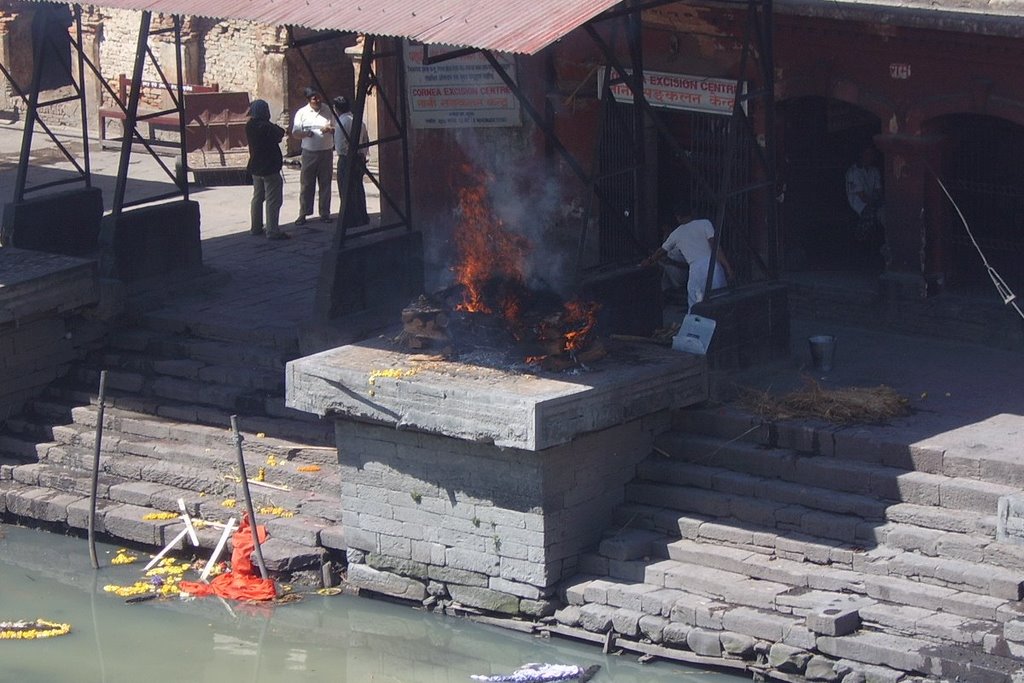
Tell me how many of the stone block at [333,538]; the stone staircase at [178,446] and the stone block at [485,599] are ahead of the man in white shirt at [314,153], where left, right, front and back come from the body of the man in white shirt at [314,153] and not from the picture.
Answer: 3

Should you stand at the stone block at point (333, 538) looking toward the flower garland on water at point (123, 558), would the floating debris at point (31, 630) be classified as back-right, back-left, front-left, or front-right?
front-left

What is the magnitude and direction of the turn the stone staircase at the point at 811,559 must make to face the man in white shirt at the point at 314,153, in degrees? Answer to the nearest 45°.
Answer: approximately 90° to its right

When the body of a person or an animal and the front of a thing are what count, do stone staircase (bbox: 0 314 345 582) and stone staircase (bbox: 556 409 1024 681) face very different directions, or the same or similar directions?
same or similar directions

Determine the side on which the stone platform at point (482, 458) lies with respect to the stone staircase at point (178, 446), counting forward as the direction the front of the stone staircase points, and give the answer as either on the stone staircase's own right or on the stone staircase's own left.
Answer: on the stone staircase's own left

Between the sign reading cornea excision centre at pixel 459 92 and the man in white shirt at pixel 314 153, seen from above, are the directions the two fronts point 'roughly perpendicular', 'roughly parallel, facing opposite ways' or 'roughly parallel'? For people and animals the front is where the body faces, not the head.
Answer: roughly parallel

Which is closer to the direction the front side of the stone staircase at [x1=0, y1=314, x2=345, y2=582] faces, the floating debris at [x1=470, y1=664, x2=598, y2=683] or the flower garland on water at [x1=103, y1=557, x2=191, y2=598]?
the flower garland on water

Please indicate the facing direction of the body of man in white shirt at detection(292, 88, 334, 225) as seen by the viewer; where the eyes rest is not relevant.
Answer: toward the camera

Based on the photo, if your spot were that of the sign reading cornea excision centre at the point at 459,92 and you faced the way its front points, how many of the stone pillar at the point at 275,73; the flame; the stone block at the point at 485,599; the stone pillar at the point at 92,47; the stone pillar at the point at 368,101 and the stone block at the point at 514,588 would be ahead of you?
3

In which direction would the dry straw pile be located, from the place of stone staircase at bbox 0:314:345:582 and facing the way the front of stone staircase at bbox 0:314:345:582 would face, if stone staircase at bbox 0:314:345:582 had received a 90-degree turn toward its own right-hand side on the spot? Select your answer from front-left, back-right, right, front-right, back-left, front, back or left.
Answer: back

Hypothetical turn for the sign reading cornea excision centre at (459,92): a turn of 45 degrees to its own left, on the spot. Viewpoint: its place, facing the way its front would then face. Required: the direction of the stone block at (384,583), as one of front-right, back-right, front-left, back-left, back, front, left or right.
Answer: front-right

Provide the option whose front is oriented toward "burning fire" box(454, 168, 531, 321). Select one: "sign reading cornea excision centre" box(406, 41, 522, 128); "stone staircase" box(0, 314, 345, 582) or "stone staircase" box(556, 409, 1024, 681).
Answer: the sign reading cornea excision centre

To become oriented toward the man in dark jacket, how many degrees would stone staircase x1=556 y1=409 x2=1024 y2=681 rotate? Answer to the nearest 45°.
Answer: approximately 90° to its right

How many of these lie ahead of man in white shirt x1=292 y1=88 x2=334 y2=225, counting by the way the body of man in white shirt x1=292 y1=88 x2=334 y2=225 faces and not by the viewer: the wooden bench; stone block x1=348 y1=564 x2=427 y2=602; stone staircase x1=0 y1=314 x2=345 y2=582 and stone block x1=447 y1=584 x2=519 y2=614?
3

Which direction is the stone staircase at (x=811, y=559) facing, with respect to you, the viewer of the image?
facing the viewer and to the left of the viewer

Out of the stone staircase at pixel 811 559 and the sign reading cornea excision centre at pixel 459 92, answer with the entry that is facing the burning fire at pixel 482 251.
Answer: the sign reading cornea excision centre

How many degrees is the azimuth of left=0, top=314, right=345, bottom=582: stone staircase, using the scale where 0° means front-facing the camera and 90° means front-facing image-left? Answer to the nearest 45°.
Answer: approximately 45°

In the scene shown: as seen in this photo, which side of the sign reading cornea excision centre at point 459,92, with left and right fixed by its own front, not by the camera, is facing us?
front
